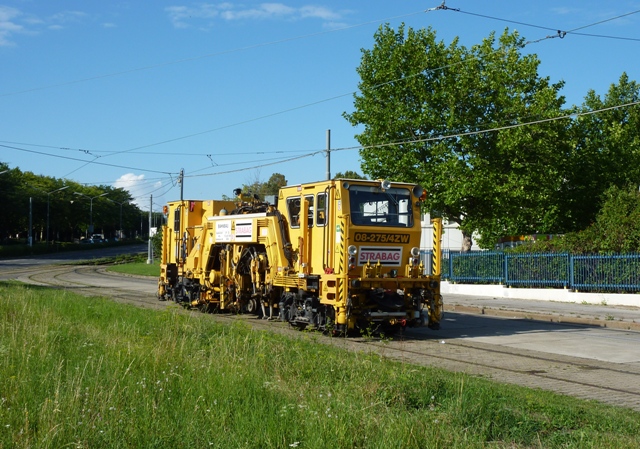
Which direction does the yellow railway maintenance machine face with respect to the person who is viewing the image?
facing the viewer and to the right of the viewer

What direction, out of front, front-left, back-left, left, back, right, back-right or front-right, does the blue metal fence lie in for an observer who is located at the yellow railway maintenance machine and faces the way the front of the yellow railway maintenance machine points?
left

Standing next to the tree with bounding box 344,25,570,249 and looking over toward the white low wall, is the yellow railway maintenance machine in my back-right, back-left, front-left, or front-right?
front-right

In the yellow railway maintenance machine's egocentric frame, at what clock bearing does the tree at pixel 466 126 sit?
The tree is roughly at 8 o'clock from the yellow railway maintenance machine.

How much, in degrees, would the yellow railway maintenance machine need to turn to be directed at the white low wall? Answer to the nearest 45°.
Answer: approximately 90° to its left
